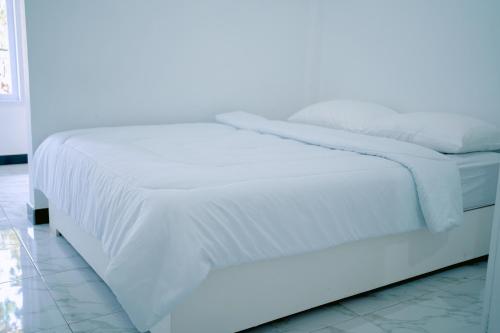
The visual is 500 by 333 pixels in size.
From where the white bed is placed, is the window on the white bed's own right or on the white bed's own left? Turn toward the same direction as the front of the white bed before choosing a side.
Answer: on the white bed's own right
